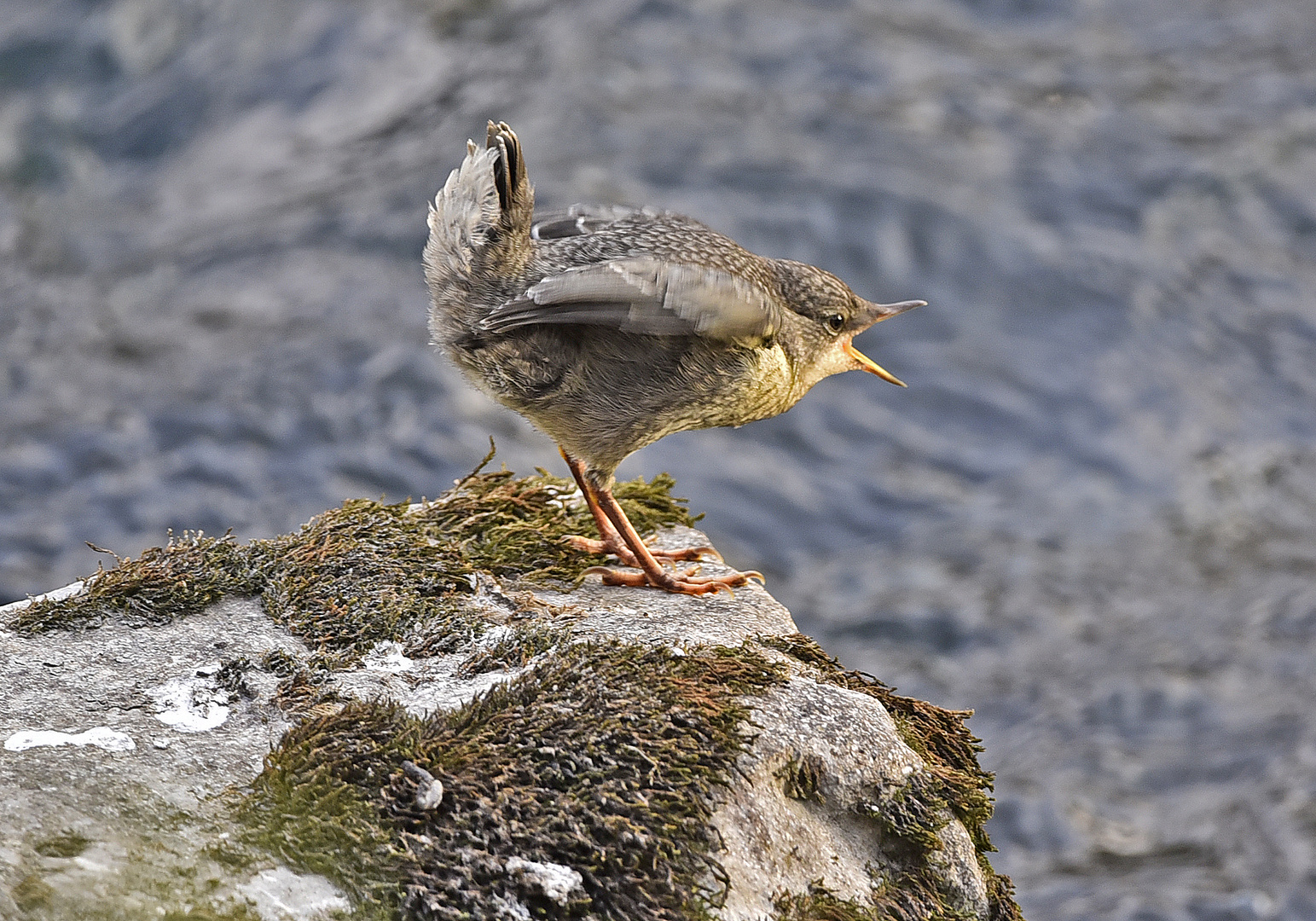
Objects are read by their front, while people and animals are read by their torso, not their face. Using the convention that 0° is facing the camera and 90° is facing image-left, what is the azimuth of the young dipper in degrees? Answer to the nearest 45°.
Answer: approximately 270°
